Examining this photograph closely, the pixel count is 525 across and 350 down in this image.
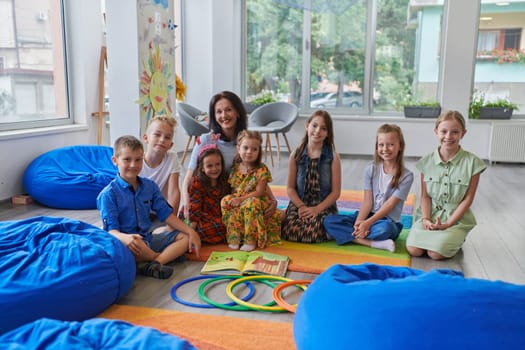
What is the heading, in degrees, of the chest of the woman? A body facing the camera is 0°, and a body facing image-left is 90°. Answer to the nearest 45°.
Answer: approximately 0°

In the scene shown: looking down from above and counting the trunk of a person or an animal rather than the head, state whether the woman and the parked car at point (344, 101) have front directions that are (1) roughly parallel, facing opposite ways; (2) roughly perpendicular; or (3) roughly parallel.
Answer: roughly perpendicular

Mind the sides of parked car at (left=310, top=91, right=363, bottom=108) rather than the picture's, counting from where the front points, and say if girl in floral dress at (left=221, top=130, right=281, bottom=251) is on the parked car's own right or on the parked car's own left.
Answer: on the parked car's own left

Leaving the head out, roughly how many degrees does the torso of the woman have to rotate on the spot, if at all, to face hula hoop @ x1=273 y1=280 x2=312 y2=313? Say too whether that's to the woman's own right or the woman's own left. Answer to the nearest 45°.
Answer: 0° — they already face it

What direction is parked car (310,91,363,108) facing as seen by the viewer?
to the viewer's left

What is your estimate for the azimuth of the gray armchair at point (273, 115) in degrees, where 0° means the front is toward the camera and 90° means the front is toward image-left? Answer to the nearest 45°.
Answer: approximately 45°

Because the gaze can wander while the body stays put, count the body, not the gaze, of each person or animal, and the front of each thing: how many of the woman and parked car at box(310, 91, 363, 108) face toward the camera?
1

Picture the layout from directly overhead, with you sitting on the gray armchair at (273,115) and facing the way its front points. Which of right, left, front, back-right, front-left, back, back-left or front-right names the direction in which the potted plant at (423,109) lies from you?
back-left

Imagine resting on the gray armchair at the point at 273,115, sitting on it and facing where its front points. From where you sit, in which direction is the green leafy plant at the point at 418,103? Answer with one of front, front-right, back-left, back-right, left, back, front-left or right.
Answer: back-left

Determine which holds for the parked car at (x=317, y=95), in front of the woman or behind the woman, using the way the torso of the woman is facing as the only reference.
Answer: behind

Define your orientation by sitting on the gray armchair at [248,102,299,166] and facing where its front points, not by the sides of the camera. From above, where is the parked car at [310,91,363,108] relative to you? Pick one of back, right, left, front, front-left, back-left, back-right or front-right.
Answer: back

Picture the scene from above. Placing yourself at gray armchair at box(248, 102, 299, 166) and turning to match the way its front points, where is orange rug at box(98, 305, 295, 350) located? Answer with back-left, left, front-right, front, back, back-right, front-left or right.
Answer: front-left

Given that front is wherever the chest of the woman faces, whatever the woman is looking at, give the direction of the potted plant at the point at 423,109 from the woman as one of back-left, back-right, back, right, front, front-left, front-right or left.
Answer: back-left
